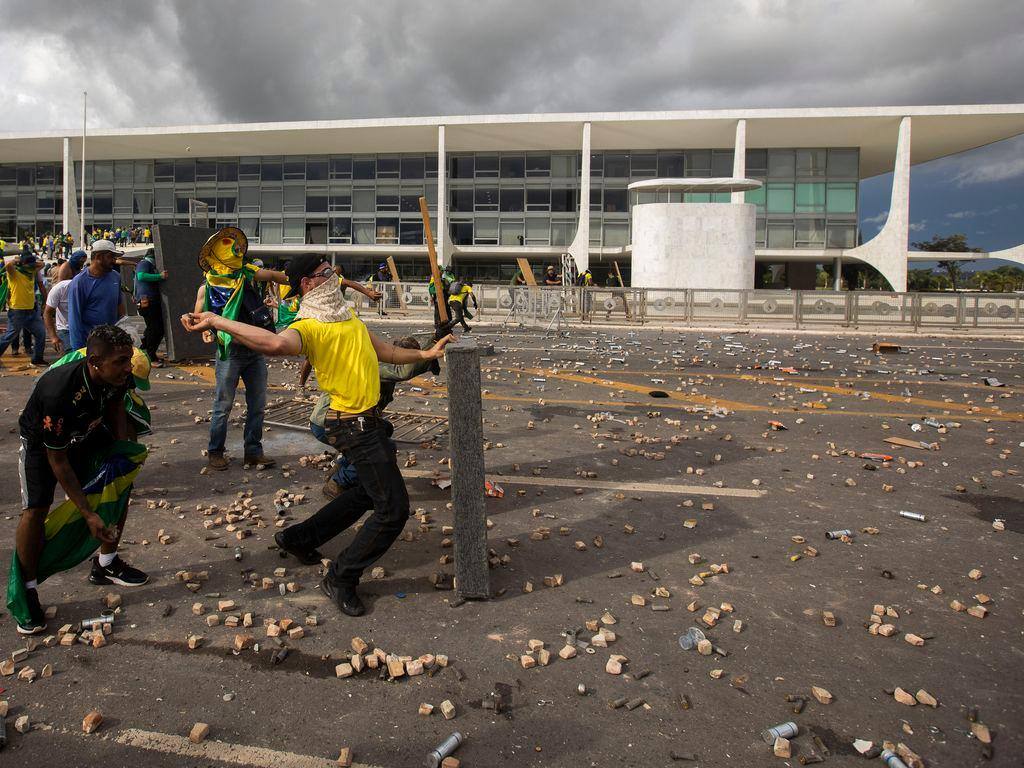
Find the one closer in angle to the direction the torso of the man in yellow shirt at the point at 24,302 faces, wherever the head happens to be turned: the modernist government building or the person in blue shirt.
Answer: the person in blue shirt

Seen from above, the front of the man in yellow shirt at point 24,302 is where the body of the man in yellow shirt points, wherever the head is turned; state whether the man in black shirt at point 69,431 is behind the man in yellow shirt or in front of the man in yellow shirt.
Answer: in front

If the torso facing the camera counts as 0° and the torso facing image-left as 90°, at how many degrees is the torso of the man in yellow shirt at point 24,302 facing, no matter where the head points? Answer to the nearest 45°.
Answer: approximately 315°

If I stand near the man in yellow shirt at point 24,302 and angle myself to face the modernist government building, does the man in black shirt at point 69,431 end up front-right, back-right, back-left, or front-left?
back-right

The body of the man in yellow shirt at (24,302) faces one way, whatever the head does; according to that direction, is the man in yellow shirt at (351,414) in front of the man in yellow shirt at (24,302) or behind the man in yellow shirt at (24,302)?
in front

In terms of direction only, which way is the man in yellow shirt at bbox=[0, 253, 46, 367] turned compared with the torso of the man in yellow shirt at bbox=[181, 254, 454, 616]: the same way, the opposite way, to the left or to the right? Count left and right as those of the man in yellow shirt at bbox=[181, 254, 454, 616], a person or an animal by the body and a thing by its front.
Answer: the same way

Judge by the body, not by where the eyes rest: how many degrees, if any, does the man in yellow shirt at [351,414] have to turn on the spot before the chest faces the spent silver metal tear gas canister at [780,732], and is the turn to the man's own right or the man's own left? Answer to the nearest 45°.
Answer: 0° — they already face it

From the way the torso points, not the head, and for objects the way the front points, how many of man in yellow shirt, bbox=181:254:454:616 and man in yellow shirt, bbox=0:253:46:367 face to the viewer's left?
0
